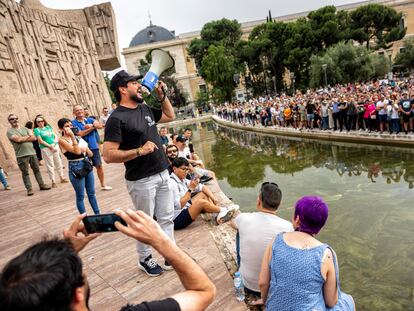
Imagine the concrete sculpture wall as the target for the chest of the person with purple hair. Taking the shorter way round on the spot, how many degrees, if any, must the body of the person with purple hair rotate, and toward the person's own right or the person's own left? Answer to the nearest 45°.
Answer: approximately 45° to the person's own left

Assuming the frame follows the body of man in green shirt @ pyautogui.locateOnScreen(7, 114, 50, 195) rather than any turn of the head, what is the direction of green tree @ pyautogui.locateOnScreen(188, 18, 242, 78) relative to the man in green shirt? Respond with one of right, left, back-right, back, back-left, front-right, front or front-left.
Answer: left

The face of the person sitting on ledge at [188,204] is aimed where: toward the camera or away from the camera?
toward the camera

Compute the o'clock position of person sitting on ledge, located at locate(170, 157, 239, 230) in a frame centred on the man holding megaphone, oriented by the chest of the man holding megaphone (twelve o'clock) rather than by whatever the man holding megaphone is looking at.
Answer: The person sitting on ledge is roughly at 8 o'clock from the man holding megaphone.

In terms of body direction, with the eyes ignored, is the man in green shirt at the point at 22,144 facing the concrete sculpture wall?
no

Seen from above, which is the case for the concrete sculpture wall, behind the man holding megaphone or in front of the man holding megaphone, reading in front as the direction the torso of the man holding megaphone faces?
behind

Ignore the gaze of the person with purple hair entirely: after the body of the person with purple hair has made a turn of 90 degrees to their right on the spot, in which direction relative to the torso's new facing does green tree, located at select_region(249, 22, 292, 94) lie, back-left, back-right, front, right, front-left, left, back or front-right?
left

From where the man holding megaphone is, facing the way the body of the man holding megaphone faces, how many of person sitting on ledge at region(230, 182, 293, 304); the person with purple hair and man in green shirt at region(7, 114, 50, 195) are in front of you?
2

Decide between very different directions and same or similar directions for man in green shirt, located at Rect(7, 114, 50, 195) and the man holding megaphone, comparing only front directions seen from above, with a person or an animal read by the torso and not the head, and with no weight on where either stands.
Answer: same or similar directions

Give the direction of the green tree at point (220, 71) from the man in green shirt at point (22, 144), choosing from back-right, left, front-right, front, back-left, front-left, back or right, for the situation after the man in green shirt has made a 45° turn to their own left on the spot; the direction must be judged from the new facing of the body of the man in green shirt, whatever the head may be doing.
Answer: front-left

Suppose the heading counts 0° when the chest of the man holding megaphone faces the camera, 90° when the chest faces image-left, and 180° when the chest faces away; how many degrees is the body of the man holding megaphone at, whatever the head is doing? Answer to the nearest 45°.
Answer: approximately 315°

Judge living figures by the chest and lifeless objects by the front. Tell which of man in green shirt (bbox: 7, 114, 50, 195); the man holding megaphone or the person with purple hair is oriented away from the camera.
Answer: the person with purple hair

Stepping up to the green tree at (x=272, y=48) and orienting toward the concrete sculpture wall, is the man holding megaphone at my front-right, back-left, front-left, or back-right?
front-left

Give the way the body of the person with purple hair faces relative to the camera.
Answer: away from the camera

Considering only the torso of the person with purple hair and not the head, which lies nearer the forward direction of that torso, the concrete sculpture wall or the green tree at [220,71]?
the green tree

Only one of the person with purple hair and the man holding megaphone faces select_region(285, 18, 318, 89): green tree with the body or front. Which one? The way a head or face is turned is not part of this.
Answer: the person with purple hair
